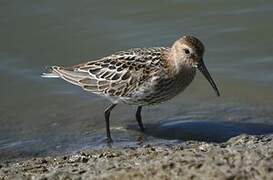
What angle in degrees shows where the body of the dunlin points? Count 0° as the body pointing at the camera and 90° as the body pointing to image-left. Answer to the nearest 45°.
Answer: approximately 270°
